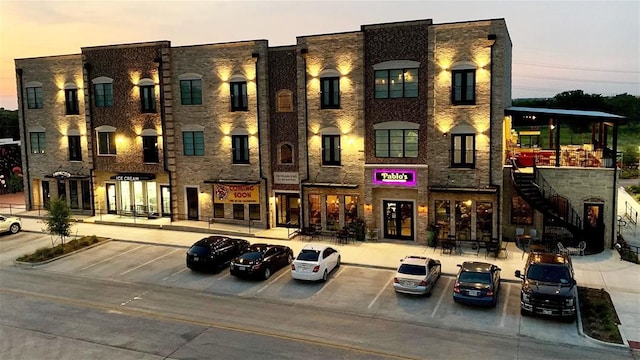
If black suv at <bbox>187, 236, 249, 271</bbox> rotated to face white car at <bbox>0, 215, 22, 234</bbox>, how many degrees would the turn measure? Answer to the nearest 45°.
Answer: approximately 90° to its left

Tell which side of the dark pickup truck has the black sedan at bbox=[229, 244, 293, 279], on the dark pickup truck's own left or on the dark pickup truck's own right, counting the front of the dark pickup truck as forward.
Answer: on the dark pickup truck's own right

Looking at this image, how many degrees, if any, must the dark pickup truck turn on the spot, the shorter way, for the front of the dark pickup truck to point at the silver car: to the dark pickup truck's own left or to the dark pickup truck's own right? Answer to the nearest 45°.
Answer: approximately 90° to the dark pickup truck's own right

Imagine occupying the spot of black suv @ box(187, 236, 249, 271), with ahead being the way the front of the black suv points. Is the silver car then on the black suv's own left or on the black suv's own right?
on the black suv's own right

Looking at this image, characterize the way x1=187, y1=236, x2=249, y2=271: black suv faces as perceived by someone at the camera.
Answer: facing away from the viewer and to the right of the viewer

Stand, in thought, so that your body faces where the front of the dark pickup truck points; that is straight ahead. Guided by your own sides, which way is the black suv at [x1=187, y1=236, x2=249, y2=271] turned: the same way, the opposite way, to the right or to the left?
the opposite way

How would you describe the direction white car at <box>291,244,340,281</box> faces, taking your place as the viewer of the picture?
facing away from the viewer and to the right of the viewer

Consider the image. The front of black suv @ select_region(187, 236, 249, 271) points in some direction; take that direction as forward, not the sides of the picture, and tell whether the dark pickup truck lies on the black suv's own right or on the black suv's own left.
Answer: on the black suv's own right

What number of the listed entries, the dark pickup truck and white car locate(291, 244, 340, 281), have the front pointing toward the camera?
1

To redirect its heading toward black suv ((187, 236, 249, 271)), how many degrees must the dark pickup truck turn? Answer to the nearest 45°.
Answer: approximately 90° to its right
